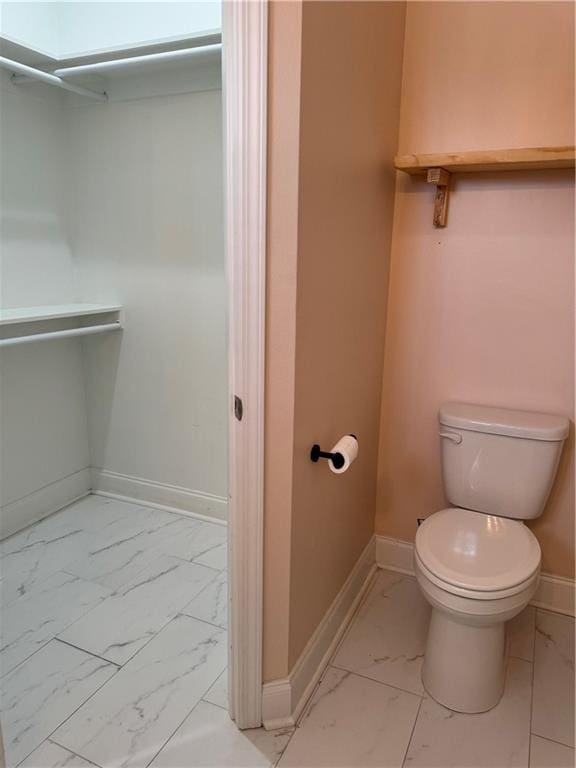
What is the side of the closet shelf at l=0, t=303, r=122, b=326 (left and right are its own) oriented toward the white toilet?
front

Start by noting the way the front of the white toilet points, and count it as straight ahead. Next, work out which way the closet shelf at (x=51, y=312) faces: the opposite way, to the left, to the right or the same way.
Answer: to the left

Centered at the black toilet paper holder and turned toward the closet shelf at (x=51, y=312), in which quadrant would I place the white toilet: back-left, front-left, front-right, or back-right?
back-right

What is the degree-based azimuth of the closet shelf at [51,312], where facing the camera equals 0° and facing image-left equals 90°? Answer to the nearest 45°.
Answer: approximately 315°

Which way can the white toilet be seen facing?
toward the camera

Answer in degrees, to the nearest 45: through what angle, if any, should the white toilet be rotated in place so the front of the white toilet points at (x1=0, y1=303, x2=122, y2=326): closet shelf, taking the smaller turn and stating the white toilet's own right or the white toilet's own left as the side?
approximately 90° to the white toilet's own right

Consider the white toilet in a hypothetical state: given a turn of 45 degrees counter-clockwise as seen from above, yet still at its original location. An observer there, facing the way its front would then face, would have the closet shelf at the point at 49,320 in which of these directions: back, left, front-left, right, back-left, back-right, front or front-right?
back-right

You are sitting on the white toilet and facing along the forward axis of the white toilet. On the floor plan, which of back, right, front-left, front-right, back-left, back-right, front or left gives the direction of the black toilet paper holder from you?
front-right

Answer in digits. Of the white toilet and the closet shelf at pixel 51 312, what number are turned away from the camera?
0

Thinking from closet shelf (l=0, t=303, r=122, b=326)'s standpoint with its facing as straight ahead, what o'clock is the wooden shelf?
The wooden shelf is roughly at 12 o'clock from the closet shelf.
